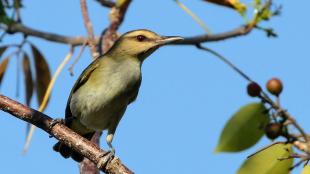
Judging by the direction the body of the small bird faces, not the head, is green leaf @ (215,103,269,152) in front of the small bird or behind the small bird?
in front

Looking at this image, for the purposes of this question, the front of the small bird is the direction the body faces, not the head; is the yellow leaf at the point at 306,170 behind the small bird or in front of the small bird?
in front
